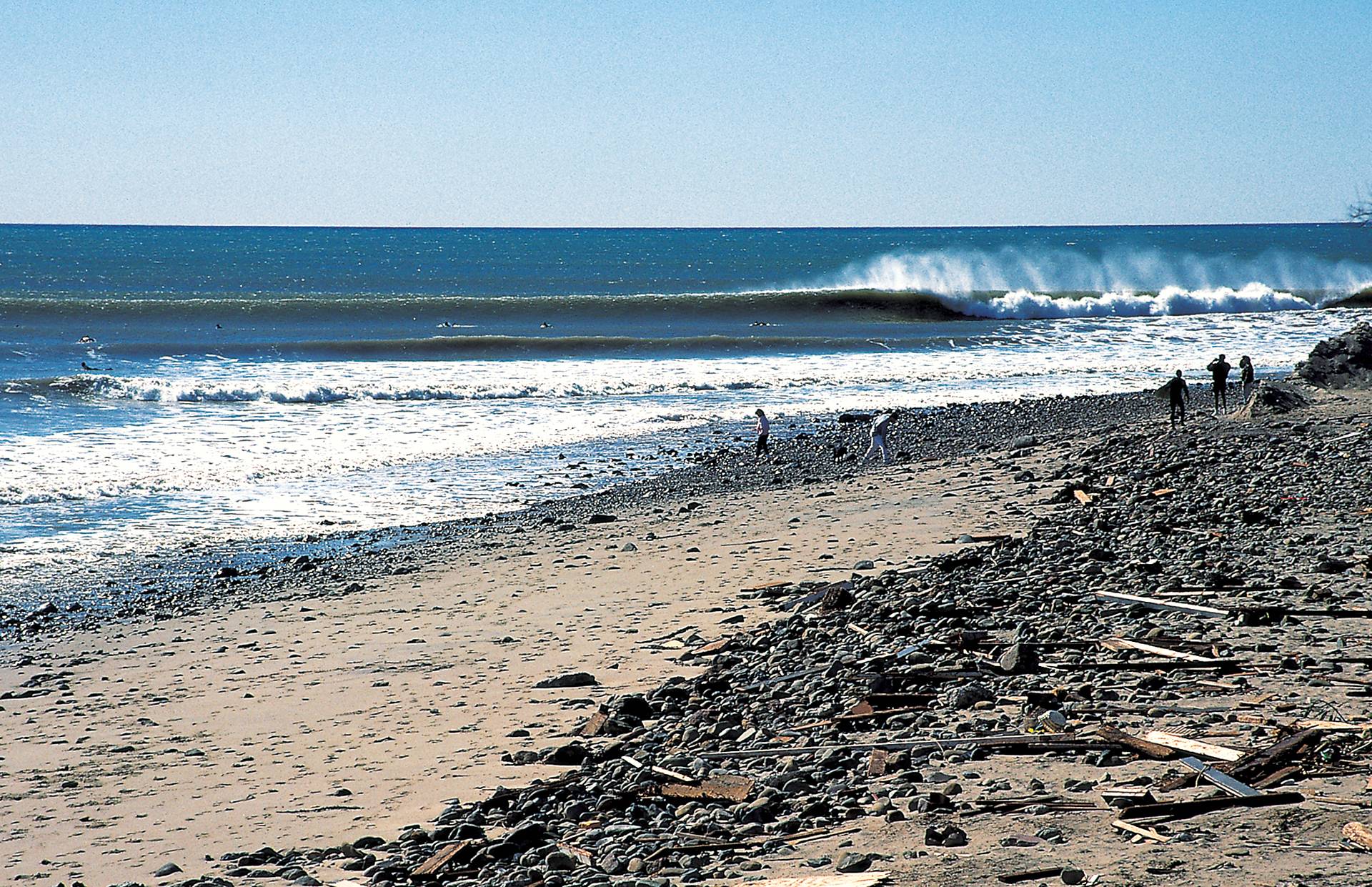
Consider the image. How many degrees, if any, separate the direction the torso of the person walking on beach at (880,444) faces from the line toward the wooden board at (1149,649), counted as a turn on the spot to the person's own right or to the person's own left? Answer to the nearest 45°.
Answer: approximately 90° to the person's own right

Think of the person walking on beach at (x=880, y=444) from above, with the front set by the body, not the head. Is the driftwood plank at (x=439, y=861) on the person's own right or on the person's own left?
on the person's own right

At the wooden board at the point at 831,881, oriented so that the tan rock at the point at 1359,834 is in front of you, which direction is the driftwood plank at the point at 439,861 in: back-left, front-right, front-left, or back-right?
back-left

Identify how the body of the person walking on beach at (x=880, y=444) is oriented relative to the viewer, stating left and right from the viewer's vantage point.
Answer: facing to the right of the viewer

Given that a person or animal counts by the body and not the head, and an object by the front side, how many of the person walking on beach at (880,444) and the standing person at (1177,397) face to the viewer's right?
1
